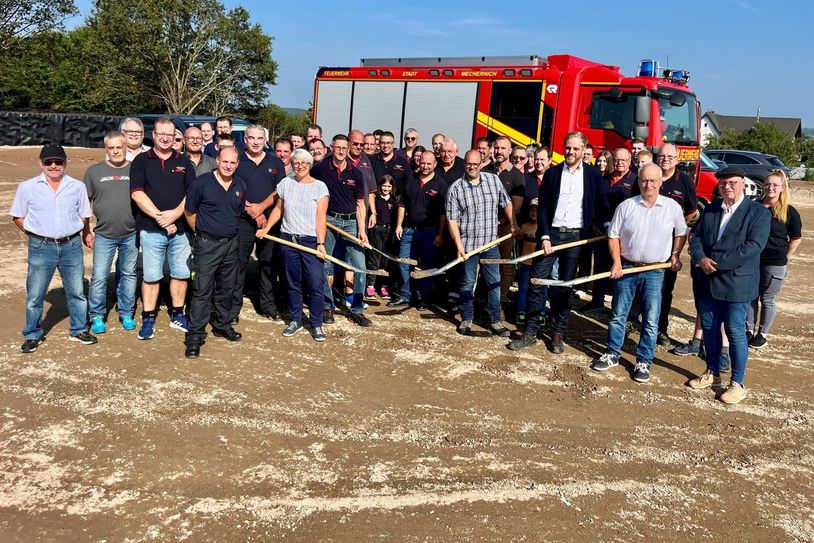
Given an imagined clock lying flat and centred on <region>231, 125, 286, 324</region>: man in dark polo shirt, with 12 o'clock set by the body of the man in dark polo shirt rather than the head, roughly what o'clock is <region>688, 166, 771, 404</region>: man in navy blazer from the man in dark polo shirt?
The man in navy blazer is roughly at 10 o'clock from the man in dark polo shirt.

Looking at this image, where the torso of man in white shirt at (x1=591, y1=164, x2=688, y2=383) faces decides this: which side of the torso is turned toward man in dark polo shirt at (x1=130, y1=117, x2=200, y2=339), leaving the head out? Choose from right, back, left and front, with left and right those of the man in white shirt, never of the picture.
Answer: right

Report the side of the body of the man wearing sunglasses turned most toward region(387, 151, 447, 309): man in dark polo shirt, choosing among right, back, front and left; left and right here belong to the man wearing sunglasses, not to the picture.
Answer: left

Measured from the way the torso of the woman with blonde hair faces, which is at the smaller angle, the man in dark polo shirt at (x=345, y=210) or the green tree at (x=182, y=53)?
the man in dark polo shirt
